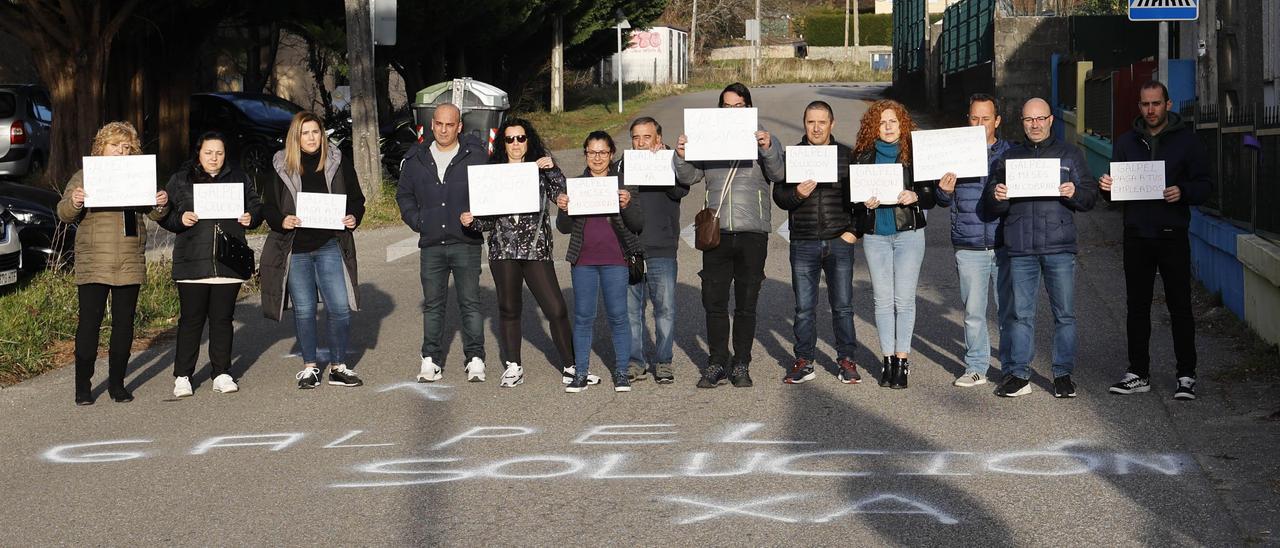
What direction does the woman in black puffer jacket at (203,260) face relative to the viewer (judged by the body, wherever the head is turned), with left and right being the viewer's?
facing the viewer

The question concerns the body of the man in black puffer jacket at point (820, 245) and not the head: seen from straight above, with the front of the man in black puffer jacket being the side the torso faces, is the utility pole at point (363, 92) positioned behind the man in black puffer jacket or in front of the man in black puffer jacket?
behind

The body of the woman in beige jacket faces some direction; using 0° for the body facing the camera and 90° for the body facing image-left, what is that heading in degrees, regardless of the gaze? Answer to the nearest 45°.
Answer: approximately 0°

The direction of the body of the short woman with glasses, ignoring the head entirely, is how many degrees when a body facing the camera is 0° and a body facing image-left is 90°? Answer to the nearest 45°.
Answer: approximately 0°

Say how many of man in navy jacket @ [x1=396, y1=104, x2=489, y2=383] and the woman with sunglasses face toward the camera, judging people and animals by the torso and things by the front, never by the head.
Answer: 2

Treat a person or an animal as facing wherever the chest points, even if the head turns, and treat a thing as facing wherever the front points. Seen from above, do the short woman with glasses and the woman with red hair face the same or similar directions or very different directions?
same or similar directions

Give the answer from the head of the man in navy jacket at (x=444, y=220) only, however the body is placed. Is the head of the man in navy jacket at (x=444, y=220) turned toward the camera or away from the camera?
toward the camera

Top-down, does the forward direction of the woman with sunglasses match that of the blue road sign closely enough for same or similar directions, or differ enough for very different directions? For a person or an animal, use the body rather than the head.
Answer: same or similar directions

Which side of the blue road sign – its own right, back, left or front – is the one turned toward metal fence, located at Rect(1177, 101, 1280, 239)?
front

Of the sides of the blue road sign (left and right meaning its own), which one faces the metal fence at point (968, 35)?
back

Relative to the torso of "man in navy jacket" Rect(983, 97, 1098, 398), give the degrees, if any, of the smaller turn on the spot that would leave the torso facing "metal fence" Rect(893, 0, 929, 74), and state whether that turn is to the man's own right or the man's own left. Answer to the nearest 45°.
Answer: approximately 180°

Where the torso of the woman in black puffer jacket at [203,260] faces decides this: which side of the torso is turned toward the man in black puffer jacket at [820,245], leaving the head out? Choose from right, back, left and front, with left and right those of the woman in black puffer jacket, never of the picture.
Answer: left

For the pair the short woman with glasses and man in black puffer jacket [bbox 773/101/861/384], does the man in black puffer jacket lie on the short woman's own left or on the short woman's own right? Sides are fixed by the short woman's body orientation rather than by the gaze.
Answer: on the short woman's own left
